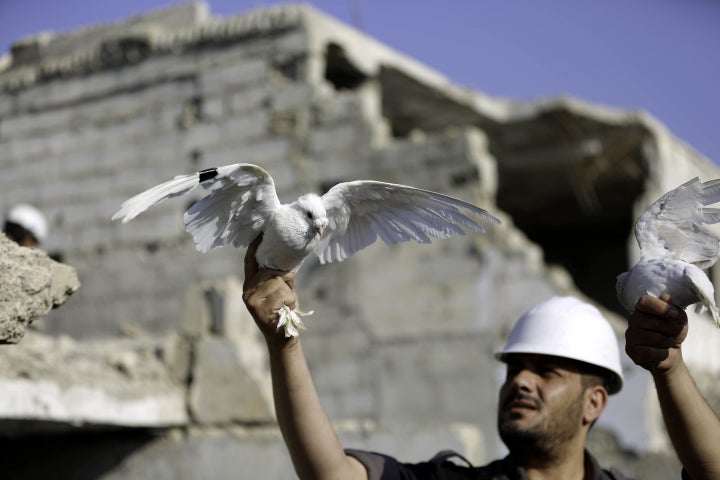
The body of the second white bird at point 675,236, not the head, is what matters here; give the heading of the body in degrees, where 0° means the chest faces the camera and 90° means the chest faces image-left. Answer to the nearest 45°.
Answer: approximately 90°

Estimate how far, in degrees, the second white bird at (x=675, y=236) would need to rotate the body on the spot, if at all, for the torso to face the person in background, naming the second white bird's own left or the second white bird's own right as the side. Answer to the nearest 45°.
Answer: approximately 45° to the second white bird's own right

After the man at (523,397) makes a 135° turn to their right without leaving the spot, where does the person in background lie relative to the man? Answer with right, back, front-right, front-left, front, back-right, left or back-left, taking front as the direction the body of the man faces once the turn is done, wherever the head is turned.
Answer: front-left

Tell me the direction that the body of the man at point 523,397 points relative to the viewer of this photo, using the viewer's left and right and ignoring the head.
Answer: facing the viewer and to the left of the viewer

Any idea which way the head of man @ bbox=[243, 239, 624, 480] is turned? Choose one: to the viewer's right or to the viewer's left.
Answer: to the viewer's left

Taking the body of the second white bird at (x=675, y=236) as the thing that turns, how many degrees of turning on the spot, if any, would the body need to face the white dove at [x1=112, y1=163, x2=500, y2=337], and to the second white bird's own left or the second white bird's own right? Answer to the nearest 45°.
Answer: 0° — it already faces it
